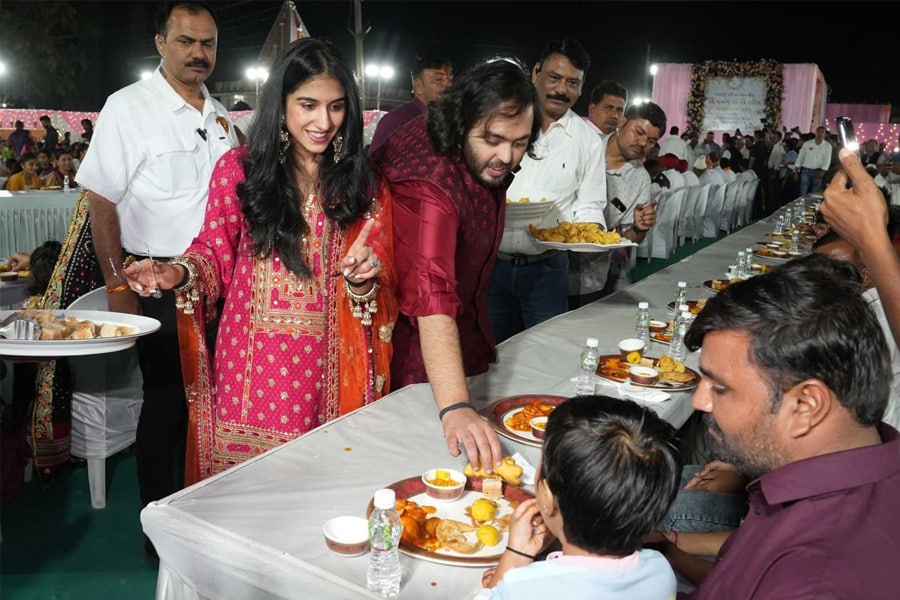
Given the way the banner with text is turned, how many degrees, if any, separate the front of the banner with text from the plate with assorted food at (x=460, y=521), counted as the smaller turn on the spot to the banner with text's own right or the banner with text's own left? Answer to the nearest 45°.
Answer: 0° — it already faces it

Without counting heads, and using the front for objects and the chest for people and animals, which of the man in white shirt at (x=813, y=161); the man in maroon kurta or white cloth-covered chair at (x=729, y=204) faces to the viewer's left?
the white cloth-covered chair

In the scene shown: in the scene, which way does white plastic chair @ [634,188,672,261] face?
to the viewer's left

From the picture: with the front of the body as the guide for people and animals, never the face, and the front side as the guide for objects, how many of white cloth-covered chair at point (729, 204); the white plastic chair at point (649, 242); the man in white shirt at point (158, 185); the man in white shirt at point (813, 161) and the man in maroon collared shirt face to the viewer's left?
3

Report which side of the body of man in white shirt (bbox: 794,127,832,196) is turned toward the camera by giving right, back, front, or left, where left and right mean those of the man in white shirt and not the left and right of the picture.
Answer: front

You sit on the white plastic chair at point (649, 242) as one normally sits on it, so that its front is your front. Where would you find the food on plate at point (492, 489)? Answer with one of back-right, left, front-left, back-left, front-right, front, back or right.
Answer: left

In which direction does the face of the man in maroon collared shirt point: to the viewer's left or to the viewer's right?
to the viewer's left

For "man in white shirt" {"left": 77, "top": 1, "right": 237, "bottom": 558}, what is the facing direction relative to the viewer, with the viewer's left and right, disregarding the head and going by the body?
facing the viewer and to the right of the viewer

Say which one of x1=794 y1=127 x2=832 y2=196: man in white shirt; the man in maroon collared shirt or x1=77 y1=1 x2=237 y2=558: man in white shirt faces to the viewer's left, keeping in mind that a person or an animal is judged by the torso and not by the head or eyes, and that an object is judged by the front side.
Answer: the man in maroon collared shirt

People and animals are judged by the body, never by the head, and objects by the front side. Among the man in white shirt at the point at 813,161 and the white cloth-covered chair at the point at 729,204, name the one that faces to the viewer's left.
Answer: the white cloth-covered chair

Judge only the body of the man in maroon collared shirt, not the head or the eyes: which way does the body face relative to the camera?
to the viewer's left

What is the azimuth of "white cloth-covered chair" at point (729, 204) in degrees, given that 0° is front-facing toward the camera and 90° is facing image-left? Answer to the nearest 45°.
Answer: approximately 90°

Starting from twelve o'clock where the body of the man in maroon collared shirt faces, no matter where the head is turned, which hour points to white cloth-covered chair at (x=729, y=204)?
The white cloth-covered chair is roughly at 3 o'clock from the man in maroon collared shirt.

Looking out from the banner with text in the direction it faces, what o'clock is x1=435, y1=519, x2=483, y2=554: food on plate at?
The food on plate is roughly at 12 o'clock from the banner with text.

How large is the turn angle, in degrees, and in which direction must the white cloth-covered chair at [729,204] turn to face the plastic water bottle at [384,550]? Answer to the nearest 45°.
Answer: approximately 90° to its left

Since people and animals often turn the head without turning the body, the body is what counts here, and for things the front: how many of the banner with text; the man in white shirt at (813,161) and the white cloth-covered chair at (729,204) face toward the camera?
2

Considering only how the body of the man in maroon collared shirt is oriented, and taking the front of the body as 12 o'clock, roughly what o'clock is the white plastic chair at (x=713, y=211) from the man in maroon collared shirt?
The white plastic chair is roughly at 3 o'clock from the man in maroon collared shirt.
